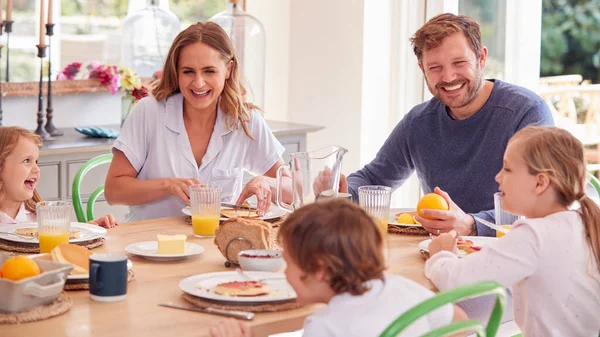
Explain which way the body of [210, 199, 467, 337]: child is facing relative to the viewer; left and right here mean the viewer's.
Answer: facing away from the viewer and to the left of the viewer

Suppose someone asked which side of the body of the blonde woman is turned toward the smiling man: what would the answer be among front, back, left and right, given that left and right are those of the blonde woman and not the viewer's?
left

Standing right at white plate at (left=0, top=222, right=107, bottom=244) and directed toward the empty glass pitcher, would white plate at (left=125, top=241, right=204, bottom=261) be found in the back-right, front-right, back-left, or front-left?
front-right

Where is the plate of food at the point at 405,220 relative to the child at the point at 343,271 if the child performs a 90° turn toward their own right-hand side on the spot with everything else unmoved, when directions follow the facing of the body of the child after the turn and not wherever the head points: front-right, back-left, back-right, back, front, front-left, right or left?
front-left

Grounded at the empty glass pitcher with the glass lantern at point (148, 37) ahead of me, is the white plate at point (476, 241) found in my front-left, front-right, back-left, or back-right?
back-right

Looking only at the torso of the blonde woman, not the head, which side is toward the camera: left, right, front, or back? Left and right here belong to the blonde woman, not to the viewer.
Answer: front

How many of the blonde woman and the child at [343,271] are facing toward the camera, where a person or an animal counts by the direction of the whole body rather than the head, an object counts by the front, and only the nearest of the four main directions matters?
1

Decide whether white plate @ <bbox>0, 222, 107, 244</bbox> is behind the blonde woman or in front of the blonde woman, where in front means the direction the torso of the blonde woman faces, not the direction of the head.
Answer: in front

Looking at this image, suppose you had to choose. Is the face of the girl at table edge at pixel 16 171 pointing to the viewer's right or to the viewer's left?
to the viewer's right

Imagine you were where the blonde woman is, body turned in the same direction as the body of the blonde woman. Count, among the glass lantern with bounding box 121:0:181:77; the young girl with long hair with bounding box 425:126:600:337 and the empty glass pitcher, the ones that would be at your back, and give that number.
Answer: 1

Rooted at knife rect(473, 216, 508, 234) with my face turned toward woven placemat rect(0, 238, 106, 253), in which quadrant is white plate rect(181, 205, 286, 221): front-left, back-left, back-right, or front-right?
front-right

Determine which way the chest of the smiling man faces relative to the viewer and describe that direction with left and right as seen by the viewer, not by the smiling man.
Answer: facing the viewer and to the left of the viewer

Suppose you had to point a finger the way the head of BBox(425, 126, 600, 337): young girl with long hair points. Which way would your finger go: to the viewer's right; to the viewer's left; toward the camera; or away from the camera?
to the viewer's left

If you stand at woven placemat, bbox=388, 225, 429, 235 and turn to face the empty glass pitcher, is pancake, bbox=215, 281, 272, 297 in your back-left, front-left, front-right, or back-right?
front-left
